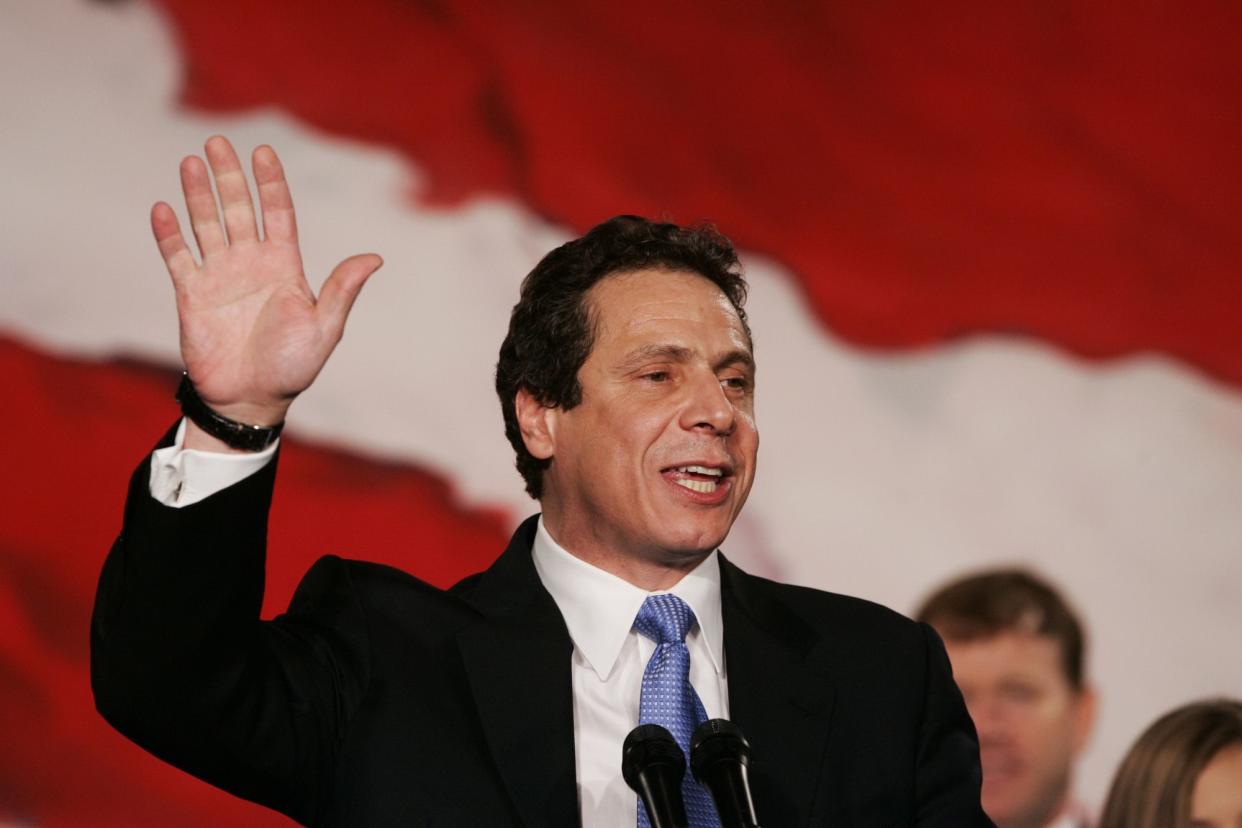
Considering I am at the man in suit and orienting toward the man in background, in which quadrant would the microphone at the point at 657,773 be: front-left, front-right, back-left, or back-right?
back-right

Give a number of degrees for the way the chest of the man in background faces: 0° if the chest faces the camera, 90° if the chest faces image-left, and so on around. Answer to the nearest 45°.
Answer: approximately 45°

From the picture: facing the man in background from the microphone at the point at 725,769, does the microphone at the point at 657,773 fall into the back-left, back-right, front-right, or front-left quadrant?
back-left

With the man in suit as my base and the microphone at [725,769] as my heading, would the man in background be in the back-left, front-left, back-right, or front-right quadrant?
back-left
